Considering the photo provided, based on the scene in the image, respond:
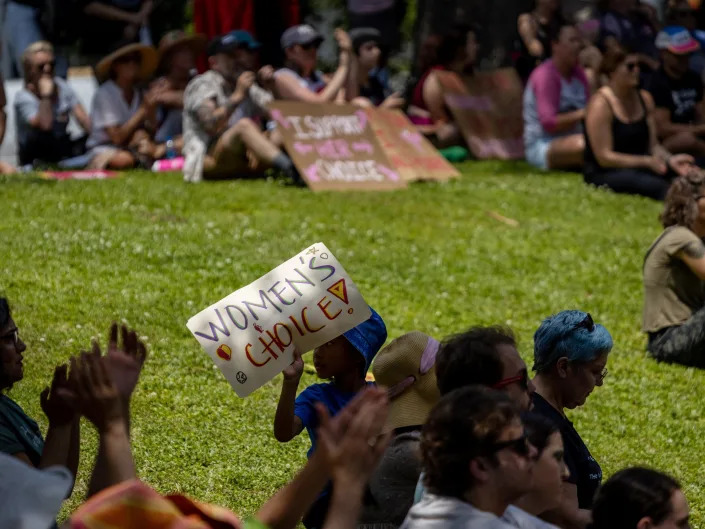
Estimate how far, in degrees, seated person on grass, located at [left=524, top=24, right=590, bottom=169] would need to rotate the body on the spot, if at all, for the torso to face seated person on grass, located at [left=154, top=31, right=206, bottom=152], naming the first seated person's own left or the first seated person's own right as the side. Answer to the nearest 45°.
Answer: approximately 135° to the first seated person's own right

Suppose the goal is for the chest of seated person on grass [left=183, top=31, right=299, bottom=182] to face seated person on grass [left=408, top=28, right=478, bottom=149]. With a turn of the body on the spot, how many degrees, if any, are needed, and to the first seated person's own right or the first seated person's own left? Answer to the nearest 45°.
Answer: approximately 90° to the first seated person's own left

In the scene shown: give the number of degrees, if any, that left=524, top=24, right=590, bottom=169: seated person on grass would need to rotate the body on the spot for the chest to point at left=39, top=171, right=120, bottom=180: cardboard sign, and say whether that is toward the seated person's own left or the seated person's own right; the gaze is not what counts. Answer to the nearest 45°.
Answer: approximately 90° to the seated person's own right

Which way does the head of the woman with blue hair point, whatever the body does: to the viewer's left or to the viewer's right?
to the viewer's right

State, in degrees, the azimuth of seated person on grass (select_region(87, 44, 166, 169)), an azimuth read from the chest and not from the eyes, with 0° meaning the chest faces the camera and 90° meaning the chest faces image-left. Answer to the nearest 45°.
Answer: approximately 315°
